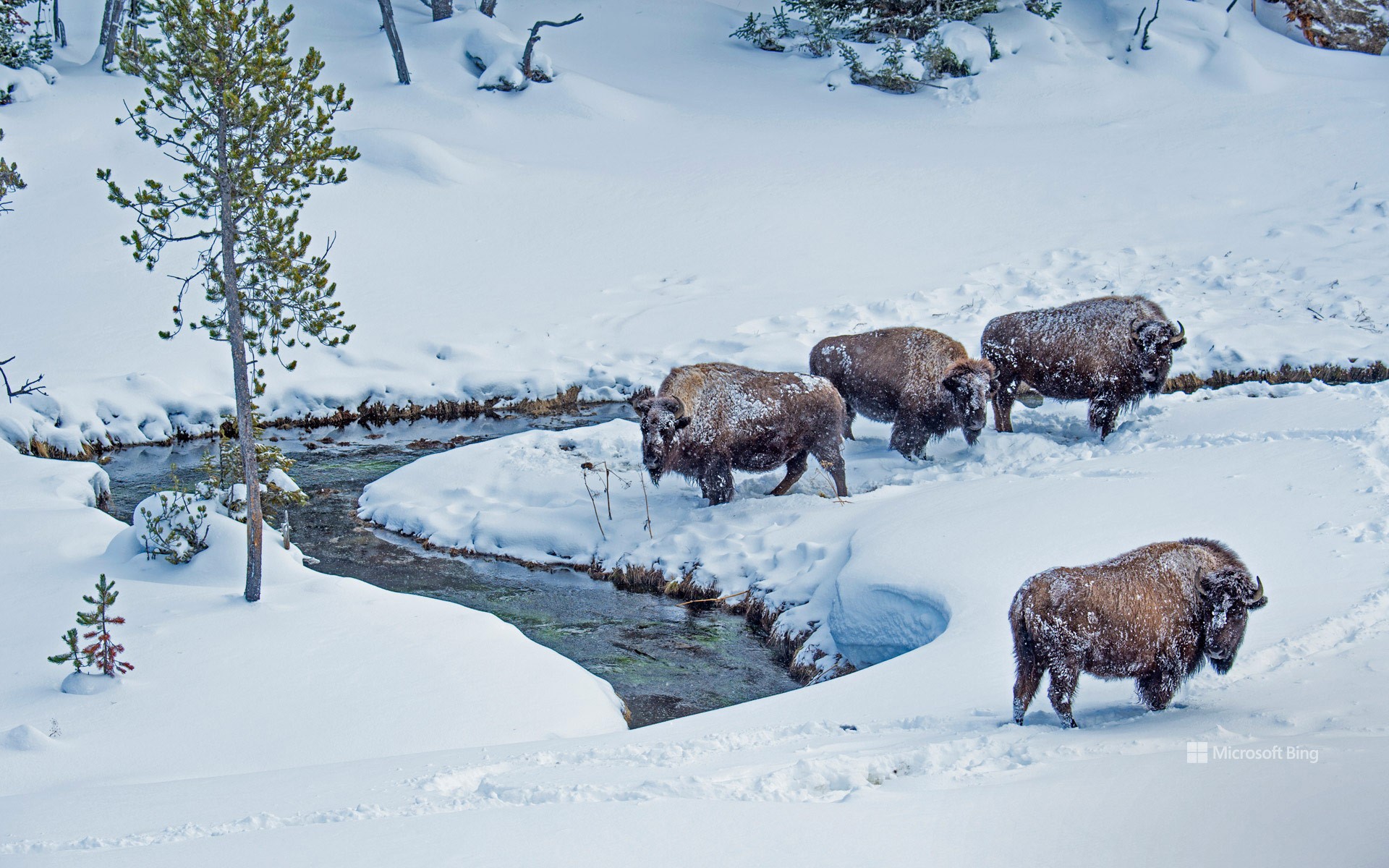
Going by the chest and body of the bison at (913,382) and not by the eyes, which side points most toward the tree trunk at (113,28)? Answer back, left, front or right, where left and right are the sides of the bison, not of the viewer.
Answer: back

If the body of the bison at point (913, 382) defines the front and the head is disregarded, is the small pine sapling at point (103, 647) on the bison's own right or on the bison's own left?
on the bison's own right

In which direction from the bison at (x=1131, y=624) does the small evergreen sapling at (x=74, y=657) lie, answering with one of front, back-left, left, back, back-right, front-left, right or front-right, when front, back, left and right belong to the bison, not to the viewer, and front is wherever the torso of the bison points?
back

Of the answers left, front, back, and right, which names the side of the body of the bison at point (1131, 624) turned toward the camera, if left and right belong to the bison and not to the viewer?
right

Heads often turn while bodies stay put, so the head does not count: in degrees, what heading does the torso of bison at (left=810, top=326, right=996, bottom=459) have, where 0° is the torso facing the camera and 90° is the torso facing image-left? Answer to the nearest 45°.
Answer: approximately 315°

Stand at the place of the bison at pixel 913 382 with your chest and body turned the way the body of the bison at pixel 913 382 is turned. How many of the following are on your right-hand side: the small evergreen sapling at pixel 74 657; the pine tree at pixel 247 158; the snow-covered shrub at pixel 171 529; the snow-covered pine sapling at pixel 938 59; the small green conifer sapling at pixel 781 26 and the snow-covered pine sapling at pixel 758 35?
3

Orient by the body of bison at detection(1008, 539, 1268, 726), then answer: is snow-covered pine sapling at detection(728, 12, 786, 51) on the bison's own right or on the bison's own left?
on the bison's own left

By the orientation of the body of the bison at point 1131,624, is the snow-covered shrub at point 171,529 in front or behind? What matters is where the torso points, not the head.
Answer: behind

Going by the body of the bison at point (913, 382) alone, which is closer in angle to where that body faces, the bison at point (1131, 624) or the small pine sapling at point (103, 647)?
the bison

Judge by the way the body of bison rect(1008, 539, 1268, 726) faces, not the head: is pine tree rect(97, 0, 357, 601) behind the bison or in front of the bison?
behind
